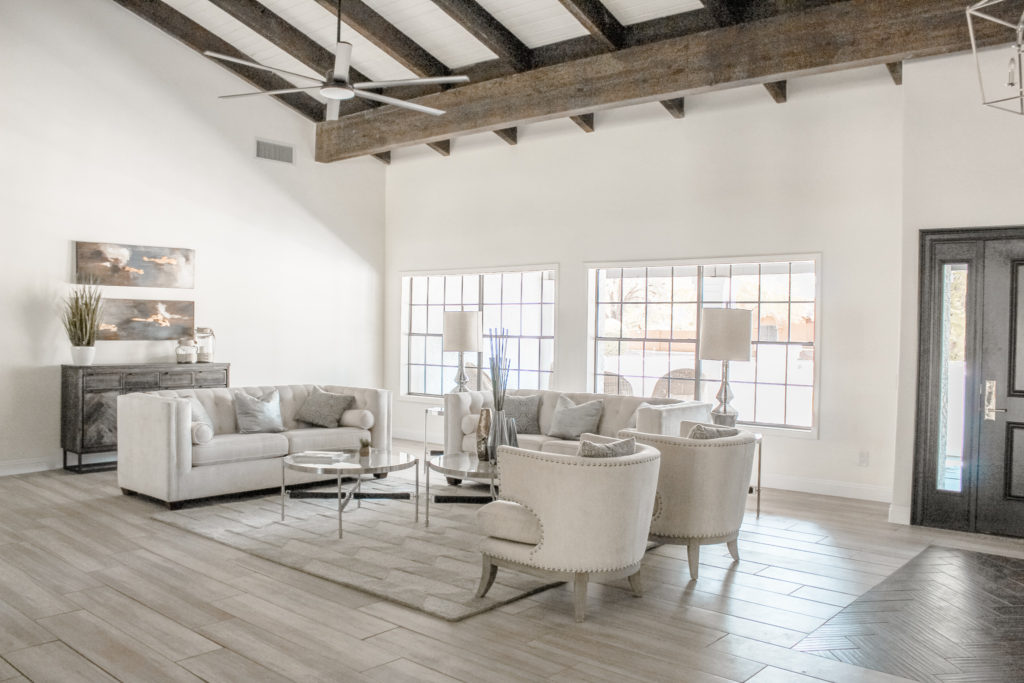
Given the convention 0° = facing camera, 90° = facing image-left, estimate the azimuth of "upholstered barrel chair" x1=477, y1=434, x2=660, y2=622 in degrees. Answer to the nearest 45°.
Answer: approximately 135°

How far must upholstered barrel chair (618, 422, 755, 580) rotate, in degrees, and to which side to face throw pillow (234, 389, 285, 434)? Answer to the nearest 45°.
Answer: approximately 45° to its left

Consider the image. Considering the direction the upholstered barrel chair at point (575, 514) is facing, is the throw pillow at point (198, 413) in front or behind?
in front

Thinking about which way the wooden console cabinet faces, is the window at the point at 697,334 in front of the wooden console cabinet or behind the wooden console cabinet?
in front

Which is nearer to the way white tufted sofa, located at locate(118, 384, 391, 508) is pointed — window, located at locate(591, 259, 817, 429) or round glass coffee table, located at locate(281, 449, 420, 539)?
the round glass coffee table

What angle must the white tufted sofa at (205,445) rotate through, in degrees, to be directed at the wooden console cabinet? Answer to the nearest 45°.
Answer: approximately 180°

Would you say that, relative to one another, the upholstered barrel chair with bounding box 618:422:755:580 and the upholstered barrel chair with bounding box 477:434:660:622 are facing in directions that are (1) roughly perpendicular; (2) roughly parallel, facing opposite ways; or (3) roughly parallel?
roughly parallel

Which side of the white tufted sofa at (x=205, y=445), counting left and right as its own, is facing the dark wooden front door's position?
front

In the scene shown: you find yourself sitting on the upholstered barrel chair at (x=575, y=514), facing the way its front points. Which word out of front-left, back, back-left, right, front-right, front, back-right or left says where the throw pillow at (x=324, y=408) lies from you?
front

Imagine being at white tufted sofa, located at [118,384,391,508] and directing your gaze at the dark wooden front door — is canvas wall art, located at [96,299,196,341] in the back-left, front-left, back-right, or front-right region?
back-left

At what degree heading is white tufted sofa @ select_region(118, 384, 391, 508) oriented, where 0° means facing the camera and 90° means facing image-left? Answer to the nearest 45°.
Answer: approximately 315°

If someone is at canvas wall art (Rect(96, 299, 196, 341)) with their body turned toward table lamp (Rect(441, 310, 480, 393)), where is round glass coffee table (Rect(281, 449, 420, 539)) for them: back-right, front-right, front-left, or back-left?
front-right

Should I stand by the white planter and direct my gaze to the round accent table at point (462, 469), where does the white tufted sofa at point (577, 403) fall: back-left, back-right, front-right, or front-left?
front-left

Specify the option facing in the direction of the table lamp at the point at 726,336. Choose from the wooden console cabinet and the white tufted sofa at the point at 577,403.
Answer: the wooden console cabinet

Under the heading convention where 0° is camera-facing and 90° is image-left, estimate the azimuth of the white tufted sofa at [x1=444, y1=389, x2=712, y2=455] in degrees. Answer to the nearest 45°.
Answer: approximately 45°

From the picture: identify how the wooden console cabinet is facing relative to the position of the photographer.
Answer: facing the viewer and to the right of the viewer

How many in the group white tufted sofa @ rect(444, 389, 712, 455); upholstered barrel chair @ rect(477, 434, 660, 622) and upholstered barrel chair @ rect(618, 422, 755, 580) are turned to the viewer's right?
0

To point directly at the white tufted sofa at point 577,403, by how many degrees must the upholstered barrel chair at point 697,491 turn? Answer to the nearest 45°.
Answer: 0° — it already faces it

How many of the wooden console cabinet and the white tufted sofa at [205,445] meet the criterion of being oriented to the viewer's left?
0

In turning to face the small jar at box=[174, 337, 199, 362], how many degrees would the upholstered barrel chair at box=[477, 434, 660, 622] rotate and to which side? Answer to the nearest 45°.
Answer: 0° — it already faces it

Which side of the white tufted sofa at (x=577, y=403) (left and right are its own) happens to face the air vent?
right

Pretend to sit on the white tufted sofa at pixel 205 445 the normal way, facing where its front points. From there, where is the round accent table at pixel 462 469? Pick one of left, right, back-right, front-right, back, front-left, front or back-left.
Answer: front
